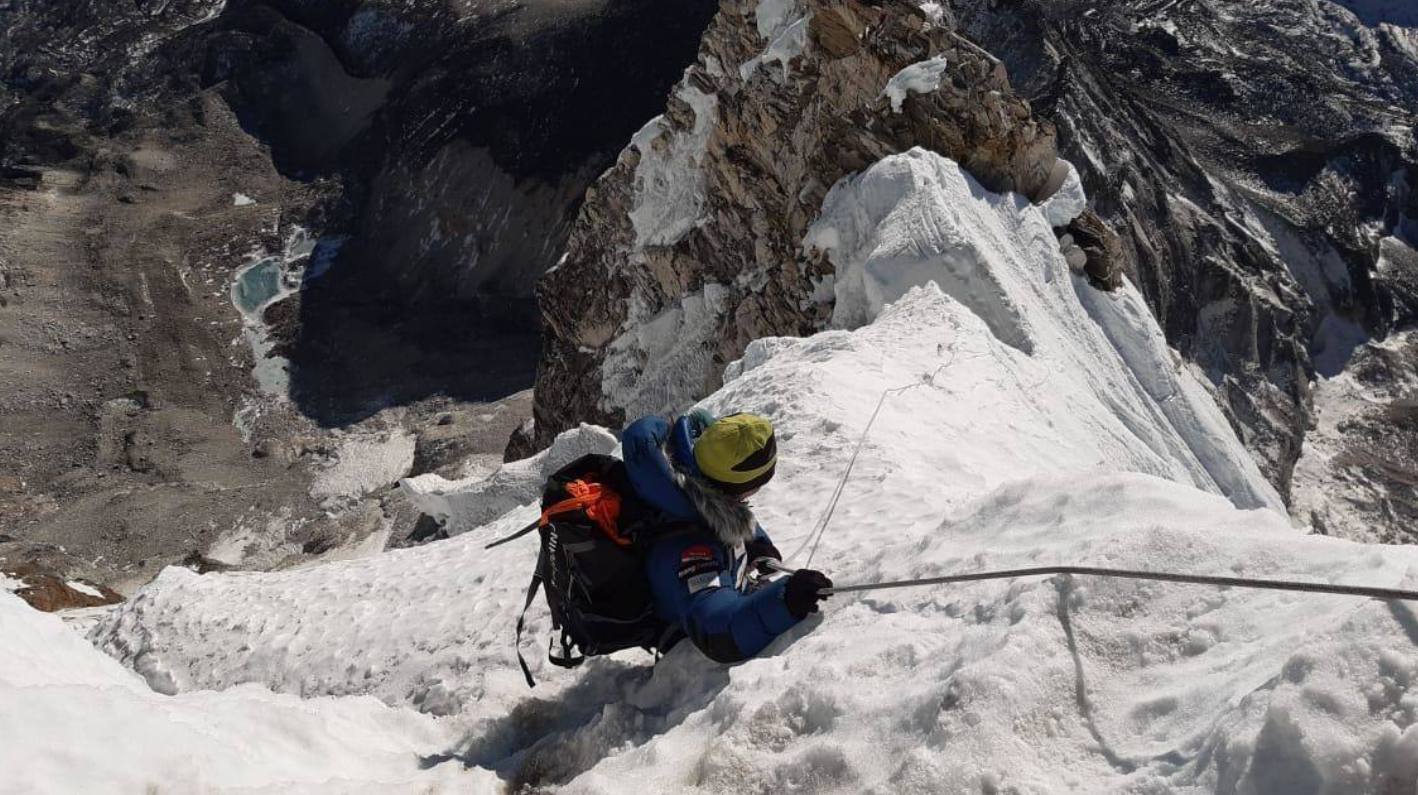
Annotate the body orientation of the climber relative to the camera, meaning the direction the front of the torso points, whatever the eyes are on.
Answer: to the viewer's right
